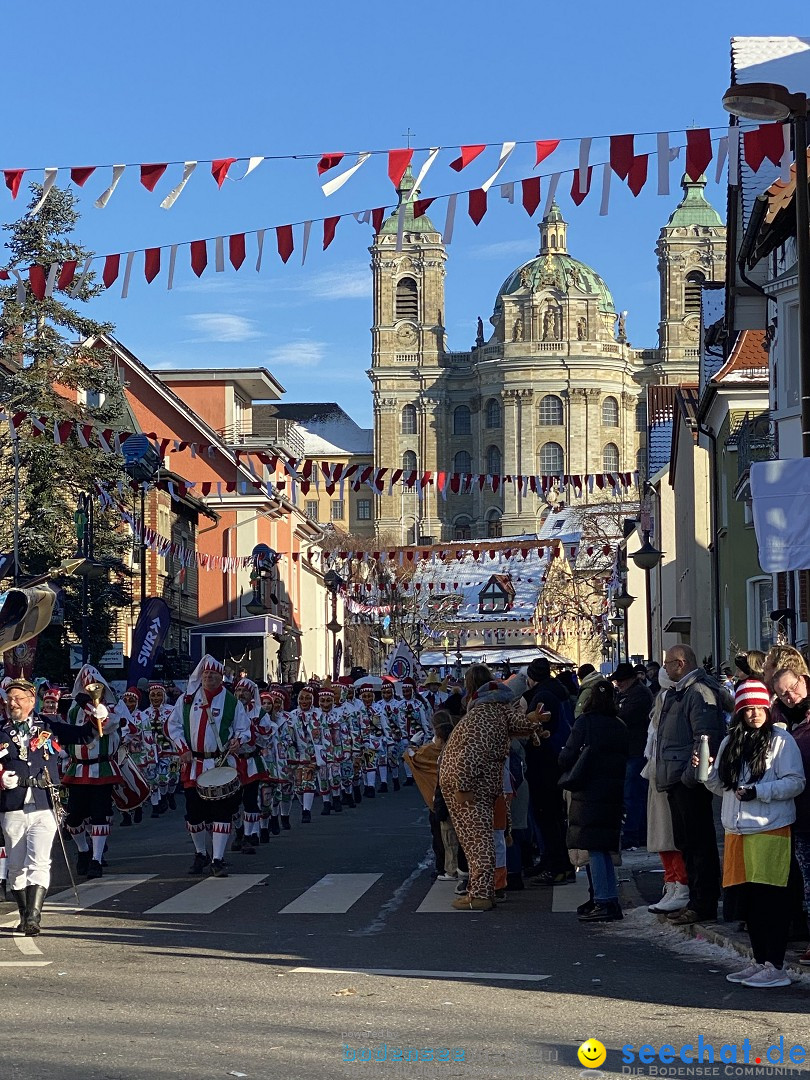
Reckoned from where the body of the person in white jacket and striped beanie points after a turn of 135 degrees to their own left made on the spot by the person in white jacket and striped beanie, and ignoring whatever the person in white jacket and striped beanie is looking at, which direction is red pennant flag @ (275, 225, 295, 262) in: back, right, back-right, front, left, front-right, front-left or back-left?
back-left

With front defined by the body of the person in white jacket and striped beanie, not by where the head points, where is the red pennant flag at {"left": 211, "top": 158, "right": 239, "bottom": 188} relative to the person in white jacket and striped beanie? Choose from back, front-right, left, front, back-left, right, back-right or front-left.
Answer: right

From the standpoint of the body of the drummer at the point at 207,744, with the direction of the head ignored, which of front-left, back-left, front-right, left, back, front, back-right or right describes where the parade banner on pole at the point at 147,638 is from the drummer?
back

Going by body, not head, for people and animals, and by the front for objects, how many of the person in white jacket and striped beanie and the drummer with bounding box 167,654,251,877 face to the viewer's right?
0

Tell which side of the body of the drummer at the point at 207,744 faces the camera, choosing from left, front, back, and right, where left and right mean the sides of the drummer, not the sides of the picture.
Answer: front

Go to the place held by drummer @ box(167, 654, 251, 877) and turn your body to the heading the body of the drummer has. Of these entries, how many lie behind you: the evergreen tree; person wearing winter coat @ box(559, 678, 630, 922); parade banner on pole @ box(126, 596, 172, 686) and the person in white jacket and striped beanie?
2

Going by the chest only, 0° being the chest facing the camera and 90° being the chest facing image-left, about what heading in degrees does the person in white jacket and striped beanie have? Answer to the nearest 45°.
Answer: approximately 45°

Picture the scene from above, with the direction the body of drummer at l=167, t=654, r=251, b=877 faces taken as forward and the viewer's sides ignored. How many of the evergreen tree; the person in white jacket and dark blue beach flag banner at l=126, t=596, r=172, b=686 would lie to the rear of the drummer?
2
